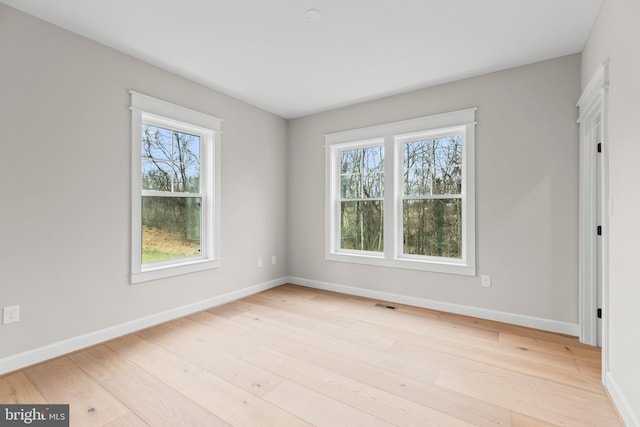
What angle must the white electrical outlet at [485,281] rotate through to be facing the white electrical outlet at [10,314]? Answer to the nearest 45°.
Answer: approximately 45° to its right

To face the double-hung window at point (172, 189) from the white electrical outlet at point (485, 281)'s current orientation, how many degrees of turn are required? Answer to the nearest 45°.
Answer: approximately 45° to its right

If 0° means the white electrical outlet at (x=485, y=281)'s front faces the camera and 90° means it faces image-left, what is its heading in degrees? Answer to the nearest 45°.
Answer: approximately 0°

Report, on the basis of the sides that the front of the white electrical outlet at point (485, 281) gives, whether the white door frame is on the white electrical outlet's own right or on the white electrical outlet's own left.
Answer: on the white electrical outlet's own left

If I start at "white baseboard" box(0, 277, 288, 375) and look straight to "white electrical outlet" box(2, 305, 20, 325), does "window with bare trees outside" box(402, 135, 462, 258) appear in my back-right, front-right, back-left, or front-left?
back-left
